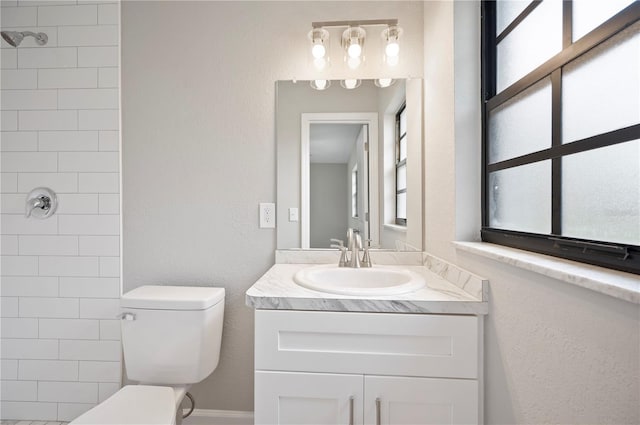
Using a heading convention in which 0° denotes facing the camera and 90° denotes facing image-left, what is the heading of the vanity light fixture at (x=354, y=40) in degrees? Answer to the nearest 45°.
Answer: approximately 0°

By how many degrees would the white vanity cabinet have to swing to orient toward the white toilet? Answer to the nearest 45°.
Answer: approximately 90° to its right

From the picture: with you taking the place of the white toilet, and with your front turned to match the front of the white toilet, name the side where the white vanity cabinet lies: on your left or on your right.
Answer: on your left

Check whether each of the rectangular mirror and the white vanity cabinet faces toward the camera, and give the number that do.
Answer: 2

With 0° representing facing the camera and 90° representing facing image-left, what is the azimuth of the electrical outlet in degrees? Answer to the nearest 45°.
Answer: approximately 0°
